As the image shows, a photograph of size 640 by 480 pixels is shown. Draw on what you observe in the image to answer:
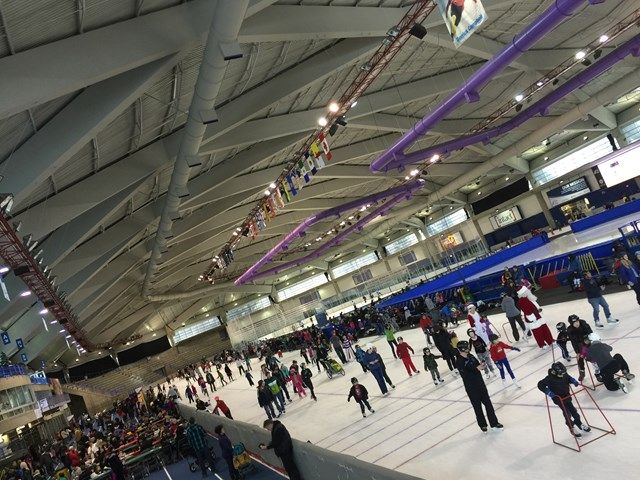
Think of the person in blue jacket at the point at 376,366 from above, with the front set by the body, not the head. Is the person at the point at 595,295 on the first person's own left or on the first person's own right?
on the first person's own left

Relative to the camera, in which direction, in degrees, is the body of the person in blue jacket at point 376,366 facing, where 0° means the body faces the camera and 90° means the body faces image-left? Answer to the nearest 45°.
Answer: approximately 0°

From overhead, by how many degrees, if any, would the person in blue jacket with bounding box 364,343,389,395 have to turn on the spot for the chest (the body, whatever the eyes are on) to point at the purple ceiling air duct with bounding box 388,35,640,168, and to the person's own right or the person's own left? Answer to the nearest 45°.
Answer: approximately 135° to the person's own left

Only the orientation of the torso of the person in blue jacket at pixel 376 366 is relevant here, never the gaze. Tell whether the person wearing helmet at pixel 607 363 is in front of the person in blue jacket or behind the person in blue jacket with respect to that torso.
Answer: in front

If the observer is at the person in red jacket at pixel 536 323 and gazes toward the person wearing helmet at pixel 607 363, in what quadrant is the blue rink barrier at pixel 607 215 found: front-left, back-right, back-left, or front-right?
back-left
